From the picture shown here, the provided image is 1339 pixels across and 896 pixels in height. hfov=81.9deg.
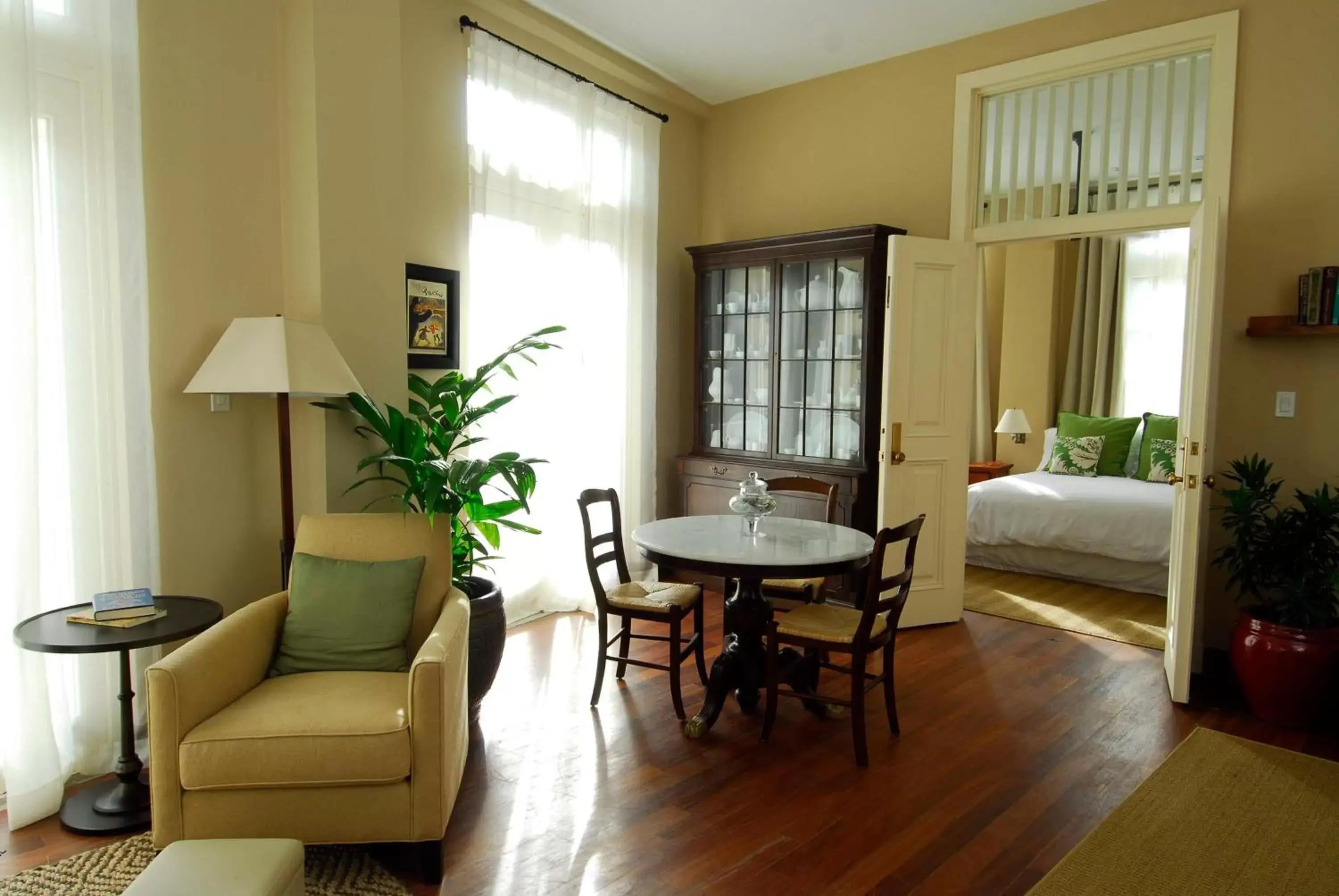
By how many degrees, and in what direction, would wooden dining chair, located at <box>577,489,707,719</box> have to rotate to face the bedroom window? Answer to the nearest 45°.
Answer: approximately 45° to its left

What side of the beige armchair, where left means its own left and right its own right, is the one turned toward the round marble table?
left

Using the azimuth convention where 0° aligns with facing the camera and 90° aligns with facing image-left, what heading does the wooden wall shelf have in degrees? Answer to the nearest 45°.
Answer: approximately 0°

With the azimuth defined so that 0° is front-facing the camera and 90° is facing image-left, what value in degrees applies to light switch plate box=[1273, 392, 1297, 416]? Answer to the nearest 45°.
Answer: approximately 0°

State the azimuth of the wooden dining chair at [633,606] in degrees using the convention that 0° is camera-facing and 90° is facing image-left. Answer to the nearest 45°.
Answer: approximately 270°

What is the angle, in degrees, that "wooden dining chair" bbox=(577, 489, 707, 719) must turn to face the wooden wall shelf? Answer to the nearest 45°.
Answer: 0° — it already faces it

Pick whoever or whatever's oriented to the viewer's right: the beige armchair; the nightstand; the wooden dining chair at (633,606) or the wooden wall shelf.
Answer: the wooden dining chair

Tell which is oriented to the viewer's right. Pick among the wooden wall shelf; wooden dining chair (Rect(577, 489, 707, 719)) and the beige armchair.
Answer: the wooden dining chair

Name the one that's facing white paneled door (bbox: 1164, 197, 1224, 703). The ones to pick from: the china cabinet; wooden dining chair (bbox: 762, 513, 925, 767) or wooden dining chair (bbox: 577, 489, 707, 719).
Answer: wooden dining chair (bbox: 577, 489, 707, 719)

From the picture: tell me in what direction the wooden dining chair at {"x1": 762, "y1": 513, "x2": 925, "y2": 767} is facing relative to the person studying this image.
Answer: facing away from the viewer and to the left of the viewer
